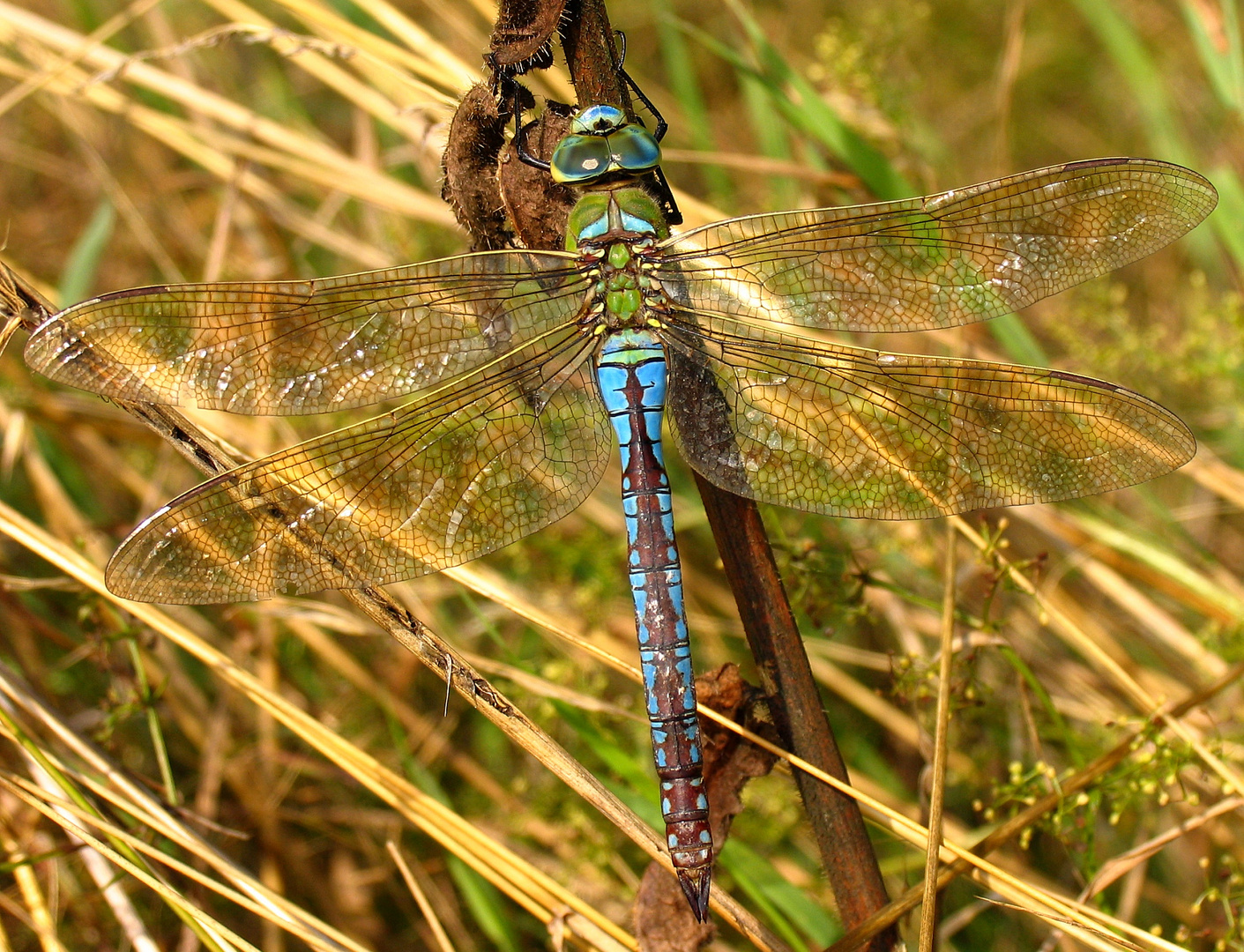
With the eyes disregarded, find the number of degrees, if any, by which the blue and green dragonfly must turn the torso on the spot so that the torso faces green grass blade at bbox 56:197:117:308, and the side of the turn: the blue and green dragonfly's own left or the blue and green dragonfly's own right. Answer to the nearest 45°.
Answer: approximately 45° to the blue and green dragonfly's own left

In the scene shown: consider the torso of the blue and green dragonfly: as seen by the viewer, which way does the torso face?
away from the camera
